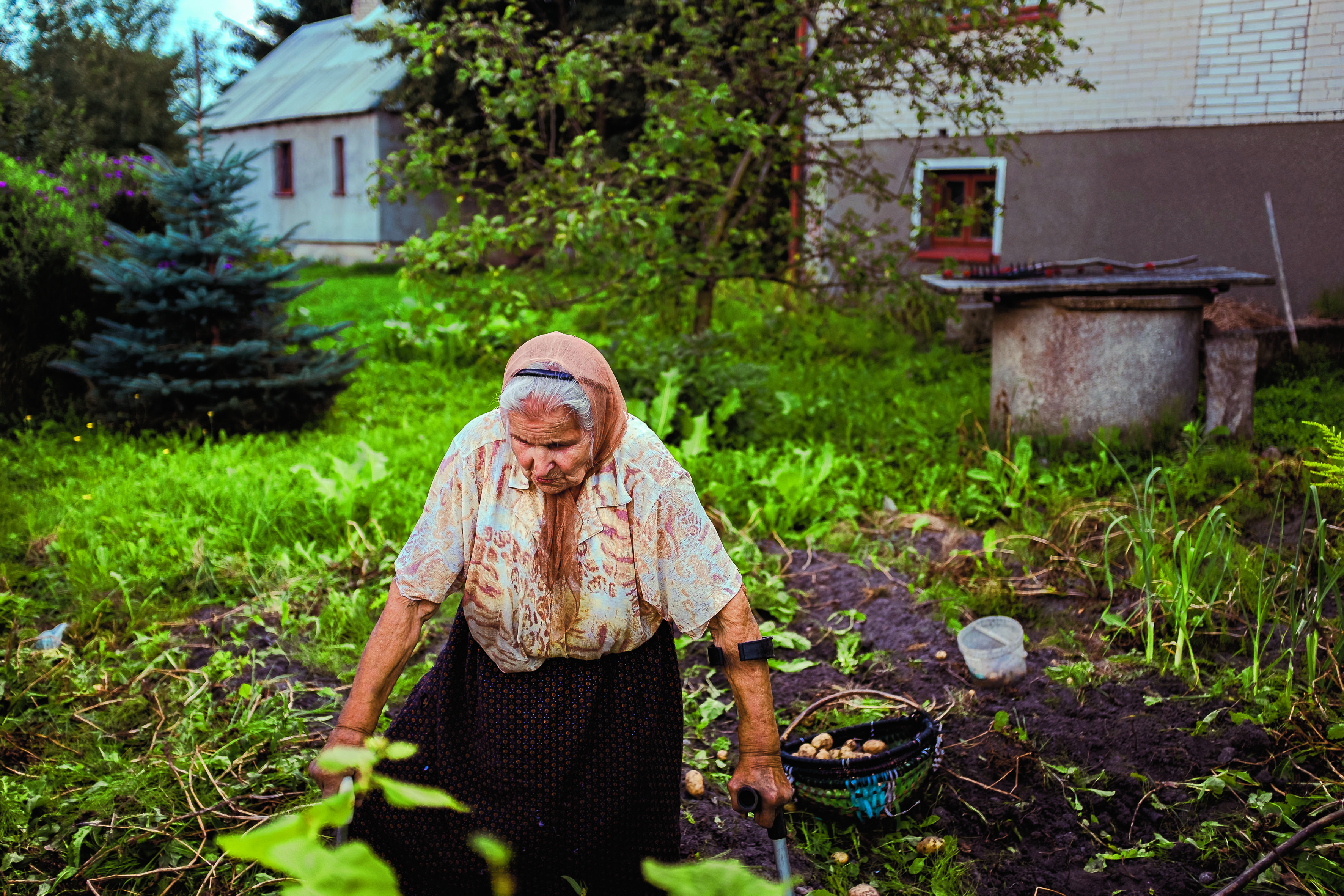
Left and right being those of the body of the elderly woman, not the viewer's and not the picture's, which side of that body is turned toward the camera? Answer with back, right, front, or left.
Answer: front

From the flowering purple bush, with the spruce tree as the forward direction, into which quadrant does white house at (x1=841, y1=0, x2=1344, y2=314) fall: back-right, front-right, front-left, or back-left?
front-left

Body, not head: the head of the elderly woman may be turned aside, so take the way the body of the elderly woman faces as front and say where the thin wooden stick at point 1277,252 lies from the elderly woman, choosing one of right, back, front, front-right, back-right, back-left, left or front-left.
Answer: back-left

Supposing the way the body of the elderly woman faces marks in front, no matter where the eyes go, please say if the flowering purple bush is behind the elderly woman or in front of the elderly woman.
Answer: behind

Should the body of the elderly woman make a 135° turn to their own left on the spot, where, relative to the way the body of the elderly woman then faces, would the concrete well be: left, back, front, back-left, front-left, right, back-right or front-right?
front

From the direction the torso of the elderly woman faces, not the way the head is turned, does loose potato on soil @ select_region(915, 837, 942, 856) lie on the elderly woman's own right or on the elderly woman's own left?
on the elderly woman's own left

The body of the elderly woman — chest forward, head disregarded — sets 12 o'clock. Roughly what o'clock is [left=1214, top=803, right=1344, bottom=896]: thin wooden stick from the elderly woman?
The thin wooden stick is roughly at 9 o'clock from the elderly woman.

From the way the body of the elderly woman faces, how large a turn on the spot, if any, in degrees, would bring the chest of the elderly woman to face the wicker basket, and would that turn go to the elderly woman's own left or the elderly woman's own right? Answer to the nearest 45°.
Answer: approximately 135° to the elderly woman's own left

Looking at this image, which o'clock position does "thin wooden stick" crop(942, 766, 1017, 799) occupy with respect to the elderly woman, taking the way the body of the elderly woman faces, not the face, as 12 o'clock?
The thin wooden stick is roughly at 8 o'clock from the elderly woman.
